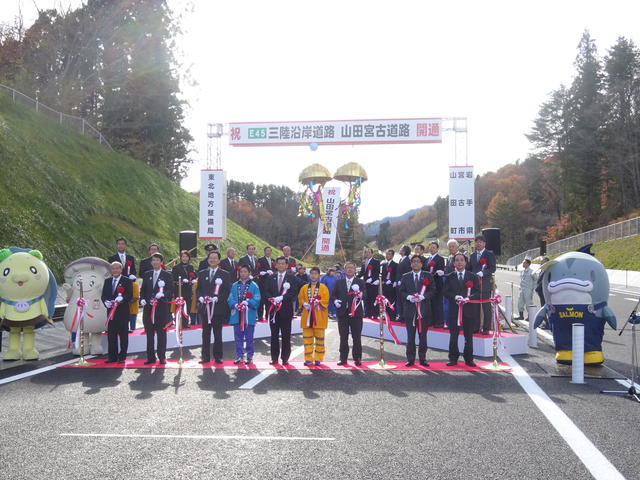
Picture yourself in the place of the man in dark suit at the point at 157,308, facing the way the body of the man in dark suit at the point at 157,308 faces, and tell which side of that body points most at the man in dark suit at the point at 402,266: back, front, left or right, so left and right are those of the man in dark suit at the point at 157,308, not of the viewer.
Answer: left

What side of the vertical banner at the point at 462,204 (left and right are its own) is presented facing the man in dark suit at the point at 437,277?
front

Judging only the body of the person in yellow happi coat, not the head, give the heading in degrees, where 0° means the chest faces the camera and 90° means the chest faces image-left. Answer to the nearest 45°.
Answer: approximately 0°

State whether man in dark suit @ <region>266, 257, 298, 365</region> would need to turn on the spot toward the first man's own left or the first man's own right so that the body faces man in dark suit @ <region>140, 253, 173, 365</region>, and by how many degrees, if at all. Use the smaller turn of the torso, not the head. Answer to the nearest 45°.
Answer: approximately 90° to the first man's own right

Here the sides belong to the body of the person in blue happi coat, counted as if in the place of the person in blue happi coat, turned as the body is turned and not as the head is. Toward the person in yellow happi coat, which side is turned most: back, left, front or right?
left

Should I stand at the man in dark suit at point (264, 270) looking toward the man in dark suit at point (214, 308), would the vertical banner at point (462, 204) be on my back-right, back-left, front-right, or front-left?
back-left

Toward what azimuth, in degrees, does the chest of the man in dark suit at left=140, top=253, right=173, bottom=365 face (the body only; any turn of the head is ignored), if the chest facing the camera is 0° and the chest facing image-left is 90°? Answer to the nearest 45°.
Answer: approximately 0°

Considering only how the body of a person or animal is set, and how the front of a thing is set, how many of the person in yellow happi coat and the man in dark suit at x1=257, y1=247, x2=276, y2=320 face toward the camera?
2

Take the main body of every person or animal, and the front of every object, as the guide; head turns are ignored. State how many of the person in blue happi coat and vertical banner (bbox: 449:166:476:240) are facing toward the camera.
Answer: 2

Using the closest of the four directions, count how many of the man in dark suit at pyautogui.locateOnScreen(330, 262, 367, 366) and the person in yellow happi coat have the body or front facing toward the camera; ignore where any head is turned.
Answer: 2
